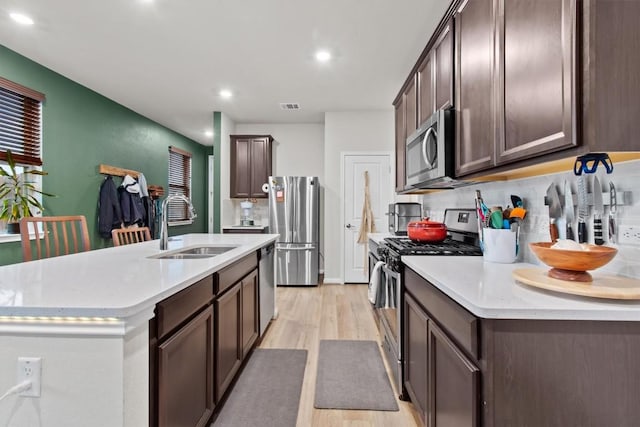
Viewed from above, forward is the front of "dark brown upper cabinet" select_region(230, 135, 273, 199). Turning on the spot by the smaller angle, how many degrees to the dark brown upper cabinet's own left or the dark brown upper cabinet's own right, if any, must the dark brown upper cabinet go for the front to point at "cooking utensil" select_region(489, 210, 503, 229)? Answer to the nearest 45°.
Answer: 0° — it already faces it

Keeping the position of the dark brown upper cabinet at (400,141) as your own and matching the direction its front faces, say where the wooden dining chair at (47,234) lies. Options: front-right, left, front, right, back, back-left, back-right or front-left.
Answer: front-left

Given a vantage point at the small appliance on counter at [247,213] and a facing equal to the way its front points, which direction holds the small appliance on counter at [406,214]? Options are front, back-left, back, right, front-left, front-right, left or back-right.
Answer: front-left

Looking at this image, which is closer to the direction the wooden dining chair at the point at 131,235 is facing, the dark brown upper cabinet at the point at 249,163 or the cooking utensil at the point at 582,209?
the cooking utensil

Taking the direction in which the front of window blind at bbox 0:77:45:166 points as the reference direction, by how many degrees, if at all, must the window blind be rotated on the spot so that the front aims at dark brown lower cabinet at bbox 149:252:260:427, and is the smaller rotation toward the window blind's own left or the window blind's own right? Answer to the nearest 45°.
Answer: approximately 45° to the window blind's own right

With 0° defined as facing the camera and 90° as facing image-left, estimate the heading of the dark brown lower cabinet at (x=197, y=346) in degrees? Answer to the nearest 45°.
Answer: approximately 270°

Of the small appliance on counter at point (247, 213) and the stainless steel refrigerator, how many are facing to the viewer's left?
0

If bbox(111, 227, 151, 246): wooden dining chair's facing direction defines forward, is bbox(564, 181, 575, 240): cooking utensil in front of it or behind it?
in front

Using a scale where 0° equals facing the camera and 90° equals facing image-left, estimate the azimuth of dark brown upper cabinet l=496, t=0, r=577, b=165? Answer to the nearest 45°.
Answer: approximately 45°

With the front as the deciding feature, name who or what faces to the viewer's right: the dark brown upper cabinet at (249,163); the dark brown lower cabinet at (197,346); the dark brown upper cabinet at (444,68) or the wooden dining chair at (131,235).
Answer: the dark brown lower cabinet

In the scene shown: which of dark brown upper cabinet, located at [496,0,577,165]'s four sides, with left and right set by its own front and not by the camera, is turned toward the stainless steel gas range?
right

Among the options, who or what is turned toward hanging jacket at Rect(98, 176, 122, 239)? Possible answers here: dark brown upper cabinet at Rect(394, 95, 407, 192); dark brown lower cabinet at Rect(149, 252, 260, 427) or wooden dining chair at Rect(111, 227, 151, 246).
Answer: the dark brown upper cabinet

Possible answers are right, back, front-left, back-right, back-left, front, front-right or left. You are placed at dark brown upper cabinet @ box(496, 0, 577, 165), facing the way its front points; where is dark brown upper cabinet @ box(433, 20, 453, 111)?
right

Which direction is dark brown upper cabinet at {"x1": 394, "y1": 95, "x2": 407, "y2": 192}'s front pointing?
to the viewer's left
